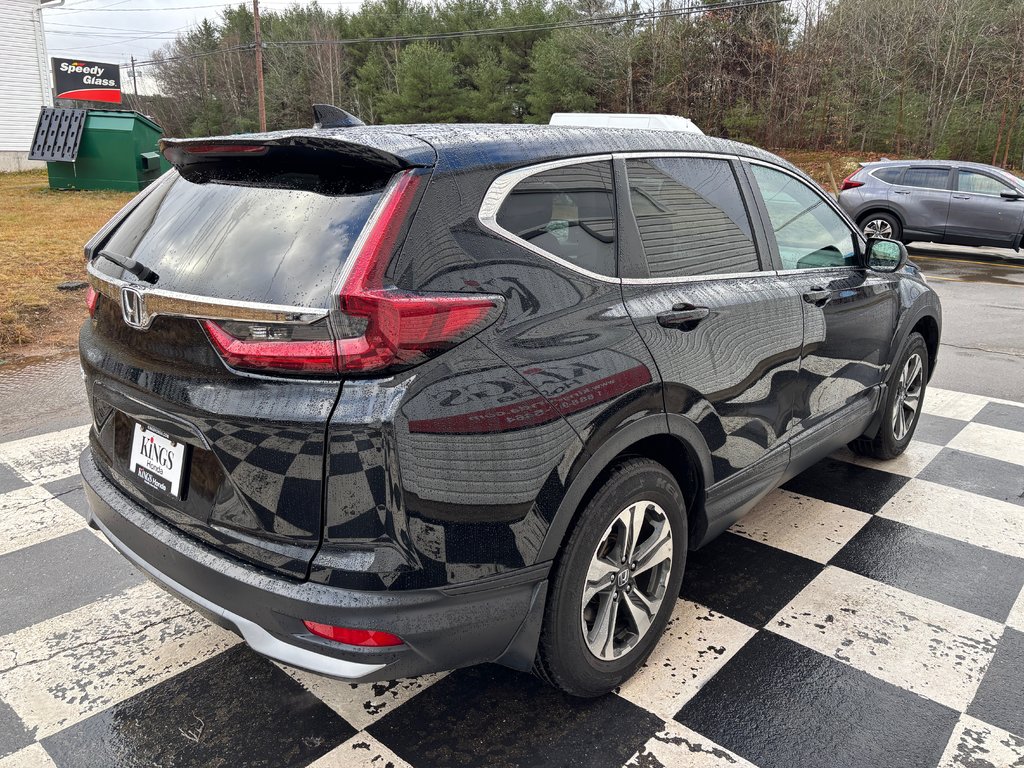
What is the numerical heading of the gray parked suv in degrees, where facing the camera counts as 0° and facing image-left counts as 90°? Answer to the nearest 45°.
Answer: approximately 270°

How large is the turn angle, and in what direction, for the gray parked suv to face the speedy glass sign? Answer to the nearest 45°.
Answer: approximately 180°

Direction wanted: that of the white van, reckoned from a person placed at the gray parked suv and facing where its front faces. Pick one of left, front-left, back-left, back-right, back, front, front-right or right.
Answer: back

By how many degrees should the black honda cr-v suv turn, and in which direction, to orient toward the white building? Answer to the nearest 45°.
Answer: approximately 90° to its left

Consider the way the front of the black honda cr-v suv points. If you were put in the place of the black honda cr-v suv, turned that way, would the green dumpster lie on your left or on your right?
on your left

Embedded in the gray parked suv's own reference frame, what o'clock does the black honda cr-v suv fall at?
The black honda cr-v suv is roughly at 3 o'clock from the gray parked suv.

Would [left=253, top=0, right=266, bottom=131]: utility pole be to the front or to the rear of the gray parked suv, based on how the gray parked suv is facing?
to the rear

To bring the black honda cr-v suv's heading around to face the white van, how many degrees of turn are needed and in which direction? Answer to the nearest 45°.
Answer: approximately 45° to its left

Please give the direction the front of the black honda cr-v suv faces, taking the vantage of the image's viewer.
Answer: facing away from the viewer and to the right of the viewer

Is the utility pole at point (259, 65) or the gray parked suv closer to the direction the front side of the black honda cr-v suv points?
the gray parked suv
